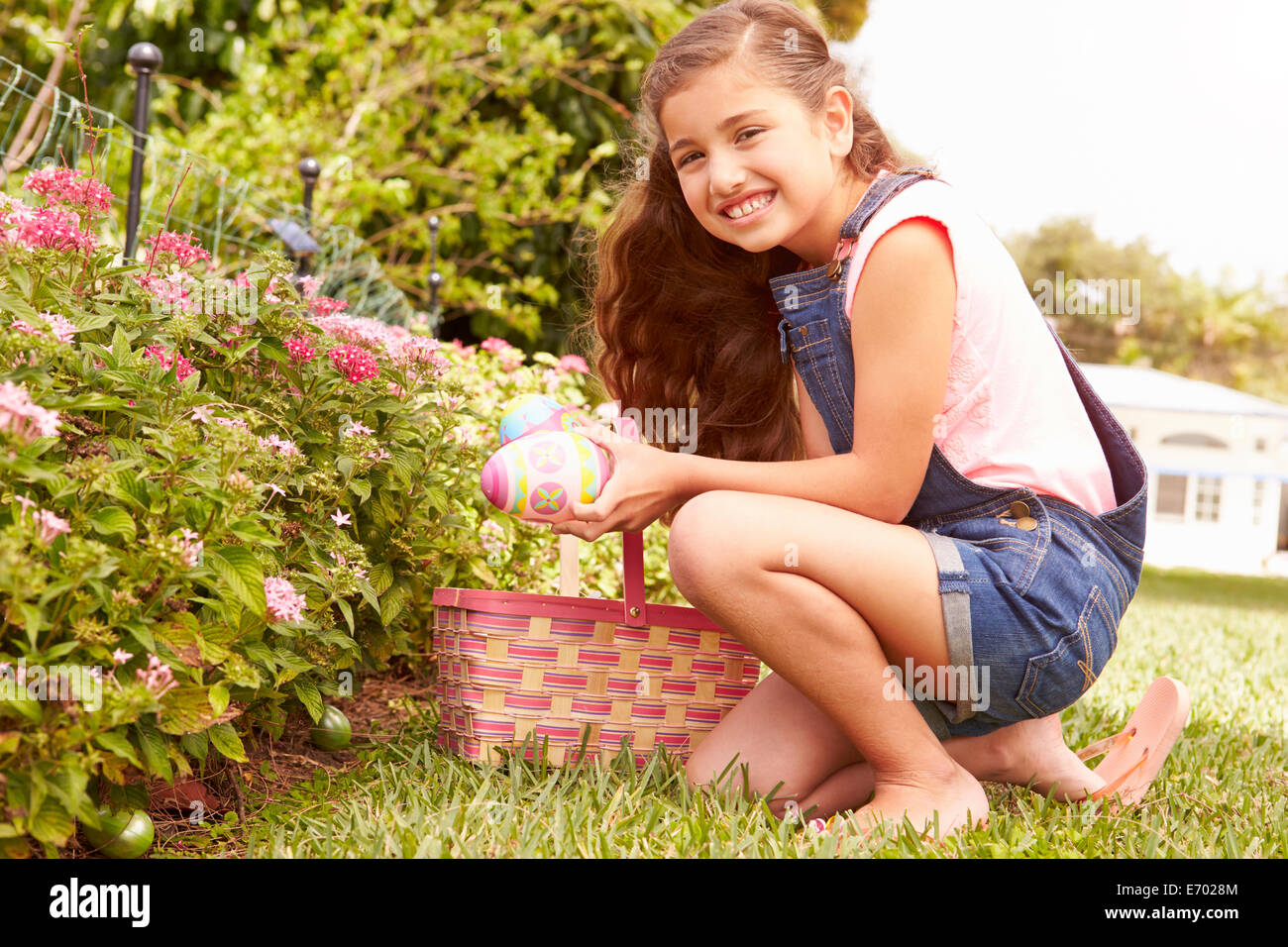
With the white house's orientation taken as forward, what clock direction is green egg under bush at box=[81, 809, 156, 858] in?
The green egg under bush is roughly at 12 o'clock from the white house.

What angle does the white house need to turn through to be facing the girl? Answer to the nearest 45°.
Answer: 0° — it already faces them

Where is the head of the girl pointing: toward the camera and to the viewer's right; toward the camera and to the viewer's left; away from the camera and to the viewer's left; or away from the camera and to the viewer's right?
toward the camera and to the viewer's left

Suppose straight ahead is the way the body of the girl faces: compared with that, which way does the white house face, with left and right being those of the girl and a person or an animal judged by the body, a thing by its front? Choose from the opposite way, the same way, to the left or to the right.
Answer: to the left

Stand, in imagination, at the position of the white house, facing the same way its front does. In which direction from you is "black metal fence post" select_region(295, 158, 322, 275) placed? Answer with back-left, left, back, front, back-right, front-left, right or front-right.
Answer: front

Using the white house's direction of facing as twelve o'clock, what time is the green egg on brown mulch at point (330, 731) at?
The green egg on brown mulch is roughly at 12 o'clock from the white house.

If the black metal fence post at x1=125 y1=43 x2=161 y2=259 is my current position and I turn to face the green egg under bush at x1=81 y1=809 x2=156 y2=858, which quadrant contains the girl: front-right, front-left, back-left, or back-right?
front-left

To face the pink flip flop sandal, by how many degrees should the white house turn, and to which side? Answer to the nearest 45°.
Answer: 0° — it already faces it

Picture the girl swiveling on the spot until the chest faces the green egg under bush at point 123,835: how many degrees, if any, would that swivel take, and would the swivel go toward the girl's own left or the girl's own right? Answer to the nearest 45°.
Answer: approximately 45° to the girl's own left

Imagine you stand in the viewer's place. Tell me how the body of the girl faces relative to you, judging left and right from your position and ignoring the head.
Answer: facing to the left of the viewer

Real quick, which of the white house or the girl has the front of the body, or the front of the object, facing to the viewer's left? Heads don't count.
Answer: the girl

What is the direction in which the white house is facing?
toward the camera

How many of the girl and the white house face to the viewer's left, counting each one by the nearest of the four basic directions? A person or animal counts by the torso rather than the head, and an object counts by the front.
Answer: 1
